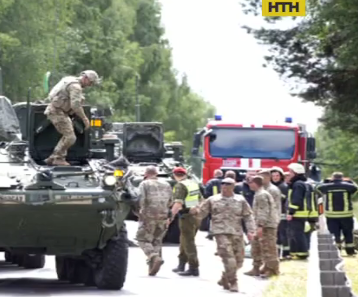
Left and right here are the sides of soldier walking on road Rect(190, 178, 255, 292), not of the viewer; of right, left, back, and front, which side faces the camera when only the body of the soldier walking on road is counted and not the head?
front

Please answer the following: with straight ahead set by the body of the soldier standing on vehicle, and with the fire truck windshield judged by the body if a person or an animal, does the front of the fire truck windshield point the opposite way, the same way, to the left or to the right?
to the right

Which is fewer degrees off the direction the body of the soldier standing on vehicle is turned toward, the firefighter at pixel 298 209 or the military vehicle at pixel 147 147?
the firefighter

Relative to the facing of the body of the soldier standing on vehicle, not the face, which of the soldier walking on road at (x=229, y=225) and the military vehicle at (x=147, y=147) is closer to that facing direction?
the soldier walking on road

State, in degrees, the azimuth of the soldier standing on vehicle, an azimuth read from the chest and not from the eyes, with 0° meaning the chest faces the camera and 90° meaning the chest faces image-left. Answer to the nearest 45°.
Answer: approximately 270°

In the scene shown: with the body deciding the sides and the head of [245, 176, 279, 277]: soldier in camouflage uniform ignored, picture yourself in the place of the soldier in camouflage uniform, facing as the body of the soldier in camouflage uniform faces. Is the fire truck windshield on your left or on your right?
on your right
